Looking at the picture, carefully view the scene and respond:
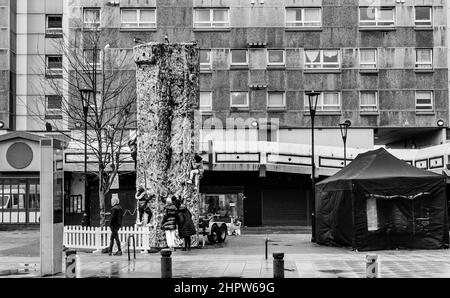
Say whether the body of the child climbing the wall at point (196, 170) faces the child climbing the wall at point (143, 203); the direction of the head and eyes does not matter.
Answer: yes

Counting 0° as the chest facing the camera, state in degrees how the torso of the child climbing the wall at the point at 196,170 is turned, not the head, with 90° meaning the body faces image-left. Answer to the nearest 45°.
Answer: approximately 90°

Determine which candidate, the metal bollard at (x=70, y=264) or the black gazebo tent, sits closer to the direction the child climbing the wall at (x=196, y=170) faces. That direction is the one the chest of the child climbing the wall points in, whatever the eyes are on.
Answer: the metal bollard

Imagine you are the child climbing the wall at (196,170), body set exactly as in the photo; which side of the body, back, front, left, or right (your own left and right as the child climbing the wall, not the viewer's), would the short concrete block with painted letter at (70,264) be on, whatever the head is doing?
left

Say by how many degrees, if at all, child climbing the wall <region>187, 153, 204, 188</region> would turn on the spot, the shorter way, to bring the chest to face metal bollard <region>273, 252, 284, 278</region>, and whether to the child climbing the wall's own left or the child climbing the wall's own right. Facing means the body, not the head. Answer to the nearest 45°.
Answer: approximately 90° to the child climbing the wall's own left

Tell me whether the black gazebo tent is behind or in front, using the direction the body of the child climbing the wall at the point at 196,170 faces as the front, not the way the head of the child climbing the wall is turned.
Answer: behind

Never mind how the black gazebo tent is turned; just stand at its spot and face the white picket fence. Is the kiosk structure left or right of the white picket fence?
left
